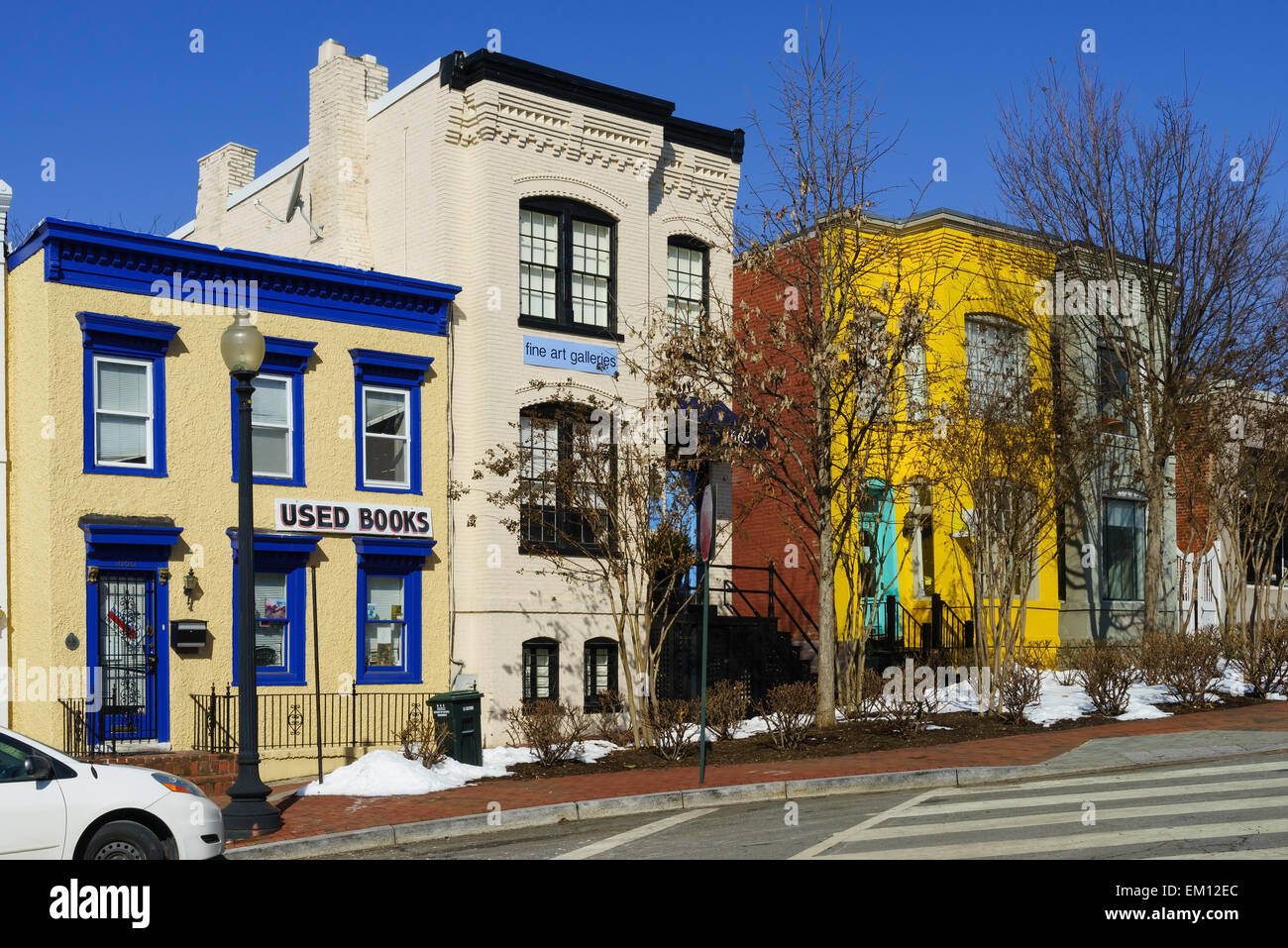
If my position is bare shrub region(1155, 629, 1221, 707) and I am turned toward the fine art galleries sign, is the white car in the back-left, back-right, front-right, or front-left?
front-left

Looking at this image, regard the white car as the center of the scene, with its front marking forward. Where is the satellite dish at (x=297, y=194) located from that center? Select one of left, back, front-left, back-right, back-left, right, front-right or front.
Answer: left

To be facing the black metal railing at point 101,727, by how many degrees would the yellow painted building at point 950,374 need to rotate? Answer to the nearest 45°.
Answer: approximately 90° to its right

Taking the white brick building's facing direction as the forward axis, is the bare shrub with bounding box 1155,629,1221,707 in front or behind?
in front

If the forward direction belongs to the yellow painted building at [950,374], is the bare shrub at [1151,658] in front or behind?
in front

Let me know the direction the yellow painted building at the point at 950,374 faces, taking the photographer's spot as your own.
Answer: facing the viewer and to the right of the viewer

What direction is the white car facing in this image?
to the viewer's right

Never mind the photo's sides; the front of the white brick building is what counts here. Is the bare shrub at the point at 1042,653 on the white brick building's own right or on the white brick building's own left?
on the white brick building's own left

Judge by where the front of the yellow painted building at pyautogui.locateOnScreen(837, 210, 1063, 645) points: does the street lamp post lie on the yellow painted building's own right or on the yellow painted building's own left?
on the yellow painted building's own right

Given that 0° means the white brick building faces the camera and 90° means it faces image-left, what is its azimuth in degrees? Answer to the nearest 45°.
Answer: approximately 315°
